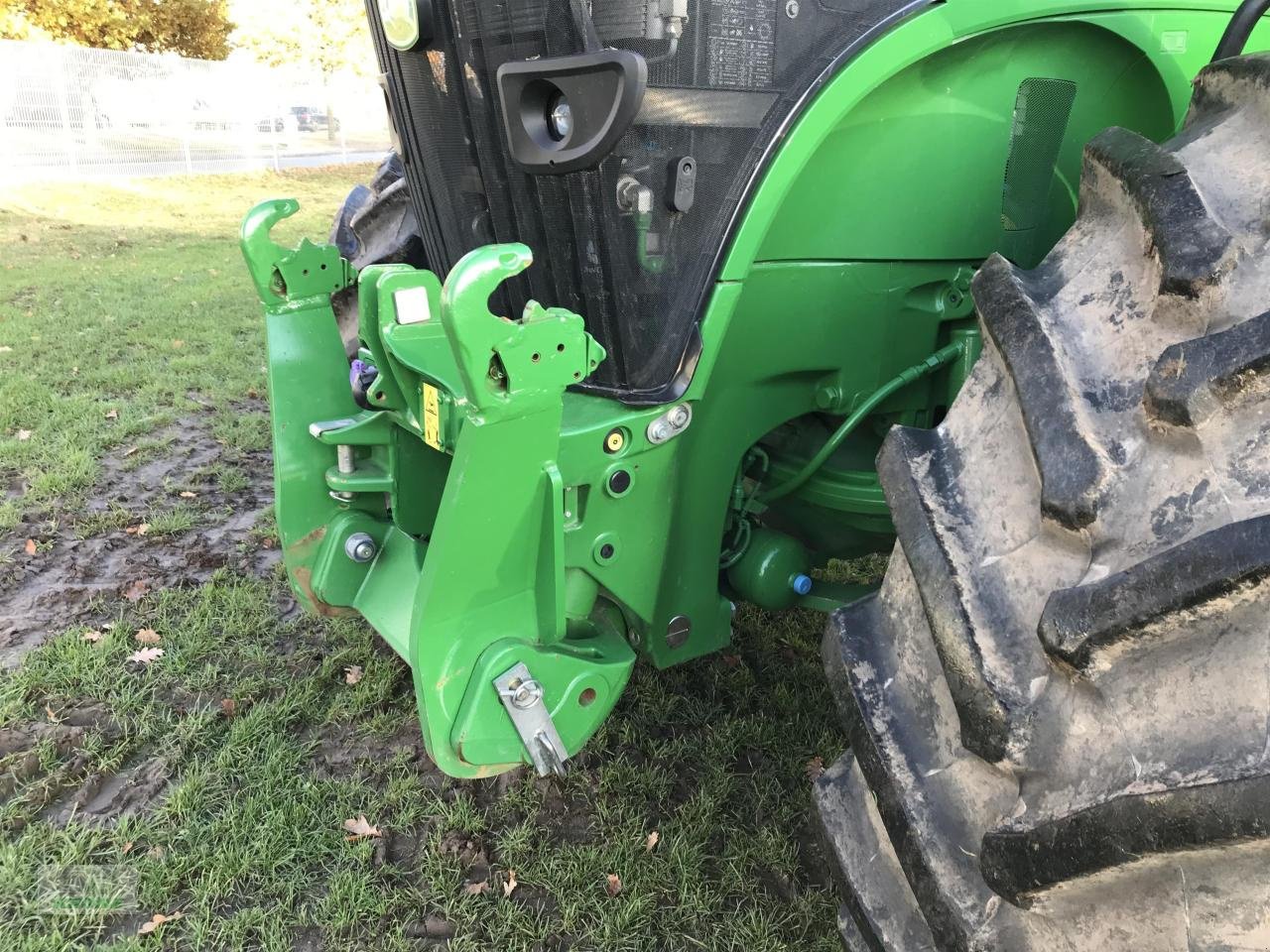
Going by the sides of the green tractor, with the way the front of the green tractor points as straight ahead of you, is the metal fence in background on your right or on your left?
on your right

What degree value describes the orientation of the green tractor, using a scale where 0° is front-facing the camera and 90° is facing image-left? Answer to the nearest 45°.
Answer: approximately 45°

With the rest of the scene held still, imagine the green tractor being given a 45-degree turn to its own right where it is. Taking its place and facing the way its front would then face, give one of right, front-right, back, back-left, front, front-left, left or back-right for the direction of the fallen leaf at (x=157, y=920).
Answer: front

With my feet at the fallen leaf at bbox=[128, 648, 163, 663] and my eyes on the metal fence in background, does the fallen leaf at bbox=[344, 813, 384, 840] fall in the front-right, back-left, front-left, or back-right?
back-right

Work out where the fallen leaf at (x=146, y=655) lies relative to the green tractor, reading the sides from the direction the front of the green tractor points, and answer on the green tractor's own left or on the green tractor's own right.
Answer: on the green tractor's own right

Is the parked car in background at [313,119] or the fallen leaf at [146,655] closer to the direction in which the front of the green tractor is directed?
the fallen leaf

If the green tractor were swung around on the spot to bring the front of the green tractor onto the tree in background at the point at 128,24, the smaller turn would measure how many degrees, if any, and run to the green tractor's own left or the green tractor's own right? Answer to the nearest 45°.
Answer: approximately 90° to the green tractor's own right

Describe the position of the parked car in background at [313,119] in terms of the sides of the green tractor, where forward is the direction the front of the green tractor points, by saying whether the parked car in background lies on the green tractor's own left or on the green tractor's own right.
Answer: on the green tractor's own right
